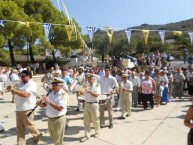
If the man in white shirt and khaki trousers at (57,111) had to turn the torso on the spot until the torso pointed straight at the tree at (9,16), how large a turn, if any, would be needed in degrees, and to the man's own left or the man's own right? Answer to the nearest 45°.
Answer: approximately 135° to the man's own right

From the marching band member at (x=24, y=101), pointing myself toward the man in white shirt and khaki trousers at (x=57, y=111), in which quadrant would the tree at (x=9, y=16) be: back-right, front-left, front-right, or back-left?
back-left

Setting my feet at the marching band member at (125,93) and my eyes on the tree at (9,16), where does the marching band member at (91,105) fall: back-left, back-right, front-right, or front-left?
back-left

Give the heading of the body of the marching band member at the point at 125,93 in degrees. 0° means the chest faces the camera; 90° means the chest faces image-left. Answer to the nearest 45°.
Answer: approximately 45°

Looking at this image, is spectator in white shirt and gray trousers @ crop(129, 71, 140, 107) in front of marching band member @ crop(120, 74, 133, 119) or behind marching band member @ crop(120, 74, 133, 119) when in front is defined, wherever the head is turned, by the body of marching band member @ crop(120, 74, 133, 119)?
behind

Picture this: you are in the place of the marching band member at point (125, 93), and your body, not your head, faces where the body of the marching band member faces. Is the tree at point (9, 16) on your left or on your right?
on your right

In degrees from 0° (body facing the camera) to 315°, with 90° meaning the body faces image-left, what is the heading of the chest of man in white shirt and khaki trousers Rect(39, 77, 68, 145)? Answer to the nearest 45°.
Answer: approximately 45°
